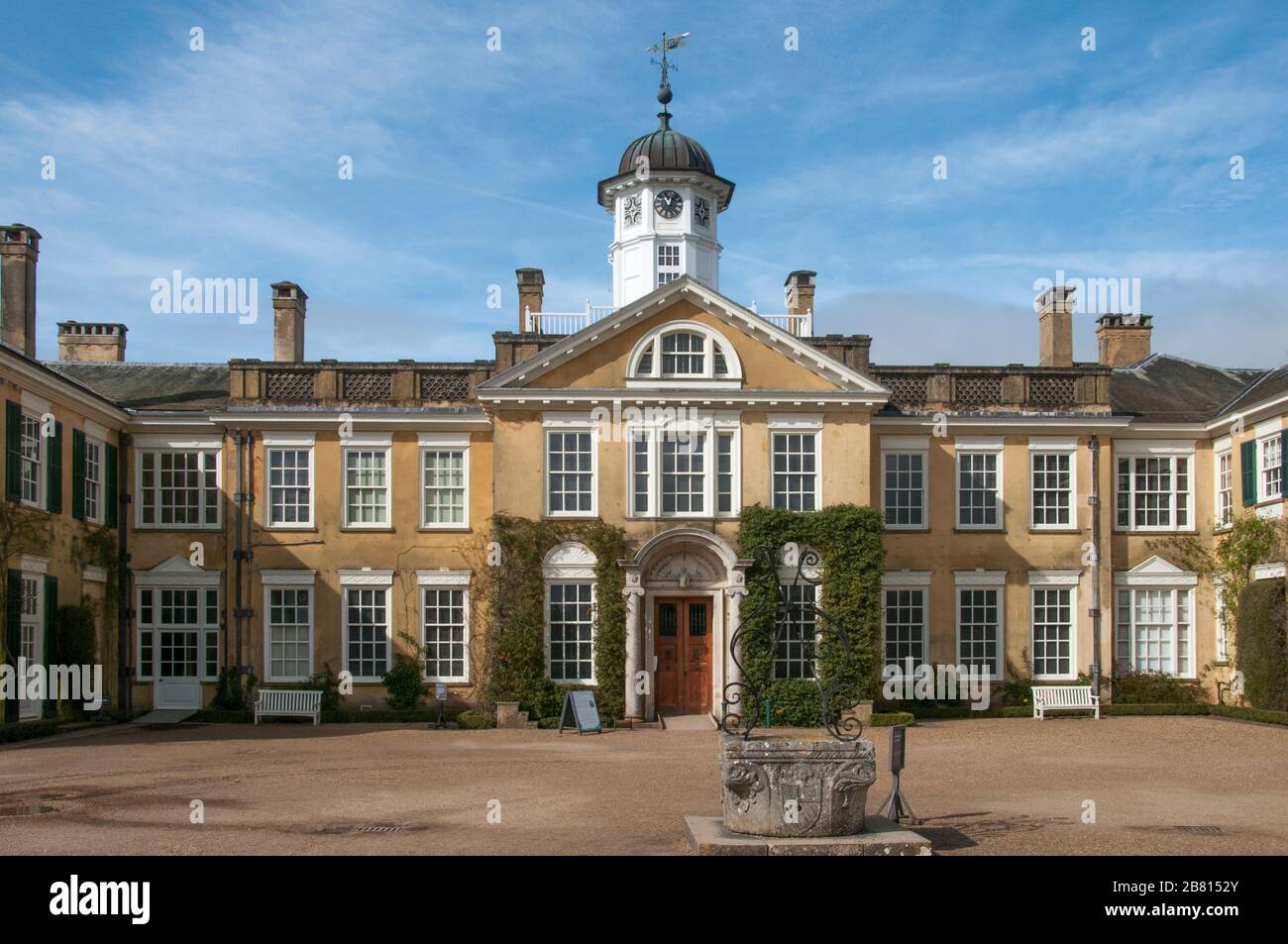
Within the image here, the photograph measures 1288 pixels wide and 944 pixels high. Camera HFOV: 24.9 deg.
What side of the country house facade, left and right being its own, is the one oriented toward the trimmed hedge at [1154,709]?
left

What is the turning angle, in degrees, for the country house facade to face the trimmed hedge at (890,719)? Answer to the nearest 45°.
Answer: approximately 45° to its left

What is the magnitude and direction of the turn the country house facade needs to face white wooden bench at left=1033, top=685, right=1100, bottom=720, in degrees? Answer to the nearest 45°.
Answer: approximately 90° to its left

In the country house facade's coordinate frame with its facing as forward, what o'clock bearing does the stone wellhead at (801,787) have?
The stone wellhead is roughly at 12 o'clock from the country house facade.

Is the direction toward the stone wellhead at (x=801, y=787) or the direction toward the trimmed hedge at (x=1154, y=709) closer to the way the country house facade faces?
the stone wellhead

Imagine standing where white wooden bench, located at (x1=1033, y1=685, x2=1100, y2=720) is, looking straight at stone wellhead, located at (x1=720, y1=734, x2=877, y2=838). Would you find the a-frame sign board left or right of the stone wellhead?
right

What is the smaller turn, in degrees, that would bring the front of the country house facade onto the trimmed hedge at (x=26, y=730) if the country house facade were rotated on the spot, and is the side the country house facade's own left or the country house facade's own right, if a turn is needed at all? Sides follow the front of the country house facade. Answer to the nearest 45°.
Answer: approximately 45° to the country house facade's own right

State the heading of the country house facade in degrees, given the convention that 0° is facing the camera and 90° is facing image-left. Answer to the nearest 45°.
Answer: approximately 0°
